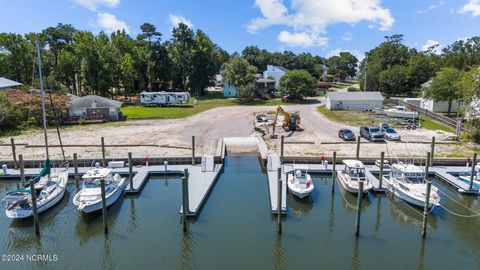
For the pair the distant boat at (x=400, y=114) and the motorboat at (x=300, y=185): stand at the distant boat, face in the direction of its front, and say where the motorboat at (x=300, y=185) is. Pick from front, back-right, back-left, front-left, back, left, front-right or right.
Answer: left

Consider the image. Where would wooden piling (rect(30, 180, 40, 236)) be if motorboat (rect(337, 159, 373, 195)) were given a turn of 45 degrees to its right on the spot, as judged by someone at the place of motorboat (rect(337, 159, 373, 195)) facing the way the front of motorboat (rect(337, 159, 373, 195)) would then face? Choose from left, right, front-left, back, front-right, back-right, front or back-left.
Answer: front-right

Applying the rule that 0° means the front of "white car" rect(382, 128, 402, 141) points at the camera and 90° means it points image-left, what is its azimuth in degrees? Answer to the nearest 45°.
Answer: approximately 315°

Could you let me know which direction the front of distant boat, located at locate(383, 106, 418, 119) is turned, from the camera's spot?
facing to the left of the viewer

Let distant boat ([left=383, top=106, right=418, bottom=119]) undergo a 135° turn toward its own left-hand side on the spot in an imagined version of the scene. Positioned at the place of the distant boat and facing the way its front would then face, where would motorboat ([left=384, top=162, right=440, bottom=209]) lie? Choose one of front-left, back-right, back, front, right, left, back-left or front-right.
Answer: front-right

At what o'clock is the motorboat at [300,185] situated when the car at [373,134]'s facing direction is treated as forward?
The motorboat is roughly at 2 o'clock from the car.

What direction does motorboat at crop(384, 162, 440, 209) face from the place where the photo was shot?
facing the viewer and to the right of the viewer

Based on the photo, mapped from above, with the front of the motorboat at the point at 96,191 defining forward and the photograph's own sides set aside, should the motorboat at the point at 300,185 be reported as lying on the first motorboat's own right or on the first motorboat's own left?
on the first motorboat's own left

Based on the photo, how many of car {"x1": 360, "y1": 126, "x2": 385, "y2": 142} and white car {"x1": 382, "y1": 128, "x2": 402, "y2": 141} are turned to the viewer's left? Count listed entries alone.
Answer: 0

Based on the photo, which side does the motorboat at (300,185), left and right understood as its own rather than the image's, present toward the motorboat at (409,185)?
left

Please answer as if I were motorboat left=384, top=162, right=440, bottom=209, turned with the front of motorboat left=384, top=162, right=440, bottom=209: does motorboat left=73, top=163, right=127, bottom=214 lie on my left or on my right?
on my right

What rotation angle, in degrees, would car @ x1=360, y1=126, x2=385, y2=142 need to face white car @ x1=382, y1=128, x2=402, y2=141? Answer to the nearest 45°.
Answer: approximately 90° to its left

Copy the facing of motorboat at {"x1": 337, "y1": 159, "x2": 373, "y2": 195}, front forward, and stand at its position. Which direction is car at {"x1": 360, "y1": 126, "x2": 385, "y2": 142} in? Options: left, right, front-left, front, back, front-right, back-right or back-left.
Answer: back-left

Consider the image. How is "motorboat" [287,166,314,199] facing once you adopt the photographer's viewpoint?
facing the viewer
